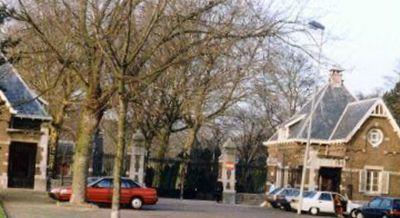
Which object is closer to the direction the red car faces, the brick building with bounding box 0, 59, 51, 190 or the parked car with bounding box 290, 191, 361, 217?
the brick building

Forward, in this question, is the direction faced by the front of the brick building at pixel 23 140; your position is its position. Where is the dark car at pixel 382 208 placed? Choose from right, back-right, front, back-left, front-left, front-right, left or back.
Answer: front-left

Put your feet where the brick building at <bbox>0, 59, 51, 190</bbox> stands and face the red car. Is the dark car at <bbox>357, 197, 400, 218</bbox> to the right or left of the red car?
left

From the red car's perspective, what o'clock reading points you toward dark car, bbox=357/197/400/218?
The dark car is roughly at 6 o'clock from the red car.

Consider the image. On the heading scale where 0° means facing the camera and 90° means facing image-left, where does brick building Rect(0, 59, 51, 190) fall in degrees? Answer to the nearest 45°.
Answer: approximately 0°

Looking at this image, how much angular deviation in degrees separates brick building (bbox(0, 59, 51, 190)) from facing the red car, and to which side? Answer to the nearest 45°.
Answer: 0° — it already faces it

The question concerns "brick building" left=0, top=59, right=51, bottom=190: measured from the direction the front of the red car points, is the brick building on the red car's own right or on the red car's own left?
on the red car's own right

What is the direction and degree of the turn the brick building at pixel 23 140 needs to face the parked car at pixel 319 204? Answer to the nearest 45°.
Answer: approximately 90° to its left

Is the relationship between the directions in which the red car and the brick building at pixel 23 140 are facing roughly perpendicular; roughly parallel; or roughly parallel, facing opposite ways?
roughly perpendicular
